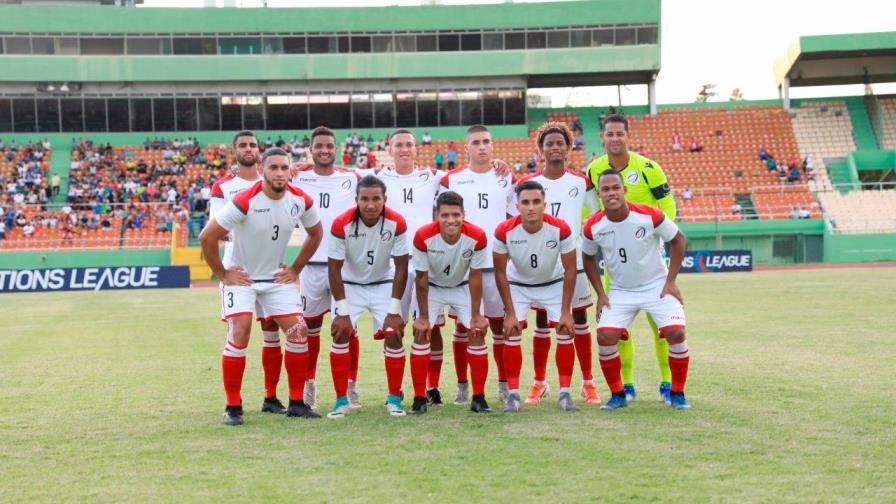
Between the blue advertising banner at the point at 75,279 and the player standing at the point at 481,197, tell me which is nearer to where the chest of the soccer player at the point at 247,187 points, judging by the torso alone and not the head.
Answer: the player standing

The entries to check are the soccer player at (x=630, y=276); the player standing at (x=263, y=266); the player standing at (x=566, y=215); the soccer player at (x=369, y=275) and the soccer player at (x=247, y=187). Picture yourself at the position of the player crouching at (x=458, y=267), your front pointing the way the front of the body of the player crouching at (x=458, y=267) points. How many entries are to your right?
3

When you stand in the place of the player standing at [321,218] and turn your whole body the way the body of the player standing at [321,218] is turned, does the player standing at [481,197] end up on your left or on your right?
on your left

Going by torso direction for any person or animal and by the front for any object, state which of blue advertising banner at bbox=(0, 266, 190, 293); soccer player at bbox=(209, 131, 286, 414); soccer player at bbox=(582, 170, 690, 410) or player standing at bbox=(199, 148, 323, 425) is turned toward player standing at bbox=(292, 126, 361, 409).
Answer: the blue advertising banner

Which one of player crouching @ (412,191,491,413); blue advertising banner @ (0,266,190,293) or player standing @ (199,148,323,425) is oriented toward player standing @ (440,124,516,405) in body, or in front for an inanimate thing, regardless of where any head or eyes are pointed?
the blue advertising banner

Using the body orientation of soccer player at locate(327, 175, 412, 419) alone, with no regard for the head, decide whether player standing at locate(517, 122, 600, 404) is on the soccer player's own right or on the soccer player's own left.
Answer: on the soccer player's own left

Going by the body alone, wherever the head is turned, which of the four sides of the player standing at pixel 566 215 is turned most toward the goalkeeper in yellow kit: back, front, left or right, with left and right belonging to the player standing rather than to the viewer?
left

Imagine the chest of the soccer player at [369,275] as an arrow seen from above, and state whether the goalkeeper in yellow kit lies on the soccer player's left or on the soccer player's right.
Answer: on the soccer player's left

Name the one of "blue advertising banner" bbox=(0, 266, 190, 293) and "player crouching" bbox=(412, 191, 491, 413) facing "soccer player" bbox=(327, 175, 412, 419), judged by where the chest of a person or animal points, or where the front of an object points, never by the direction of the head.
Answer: the blue advertising banner
